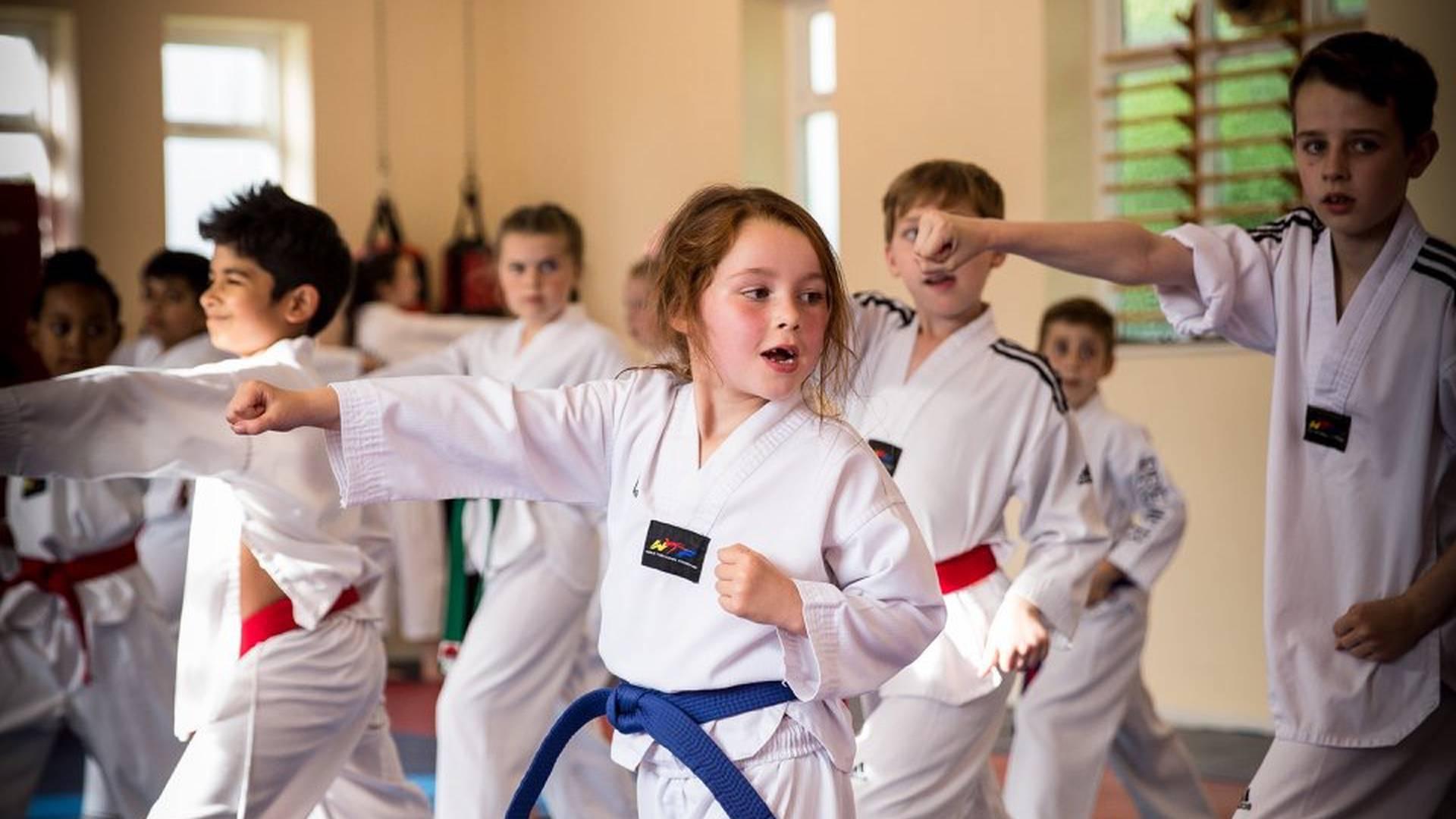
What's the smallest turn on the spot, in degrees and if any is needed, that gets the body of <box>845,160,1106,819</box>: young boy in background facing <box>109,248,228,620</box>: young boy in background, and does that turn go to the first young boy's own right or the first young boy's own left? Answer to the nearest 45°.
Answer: approximately 90° to the first young boy's own right

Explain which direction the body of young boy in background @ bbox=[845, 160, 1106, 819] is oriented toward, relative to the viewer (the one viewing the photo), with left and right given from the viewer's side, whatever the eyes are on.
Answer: facing the viewer and to the left of the viewer

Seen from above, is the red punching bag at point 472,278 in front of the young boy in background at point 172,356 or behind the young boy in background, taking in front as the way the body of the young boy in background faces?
behind

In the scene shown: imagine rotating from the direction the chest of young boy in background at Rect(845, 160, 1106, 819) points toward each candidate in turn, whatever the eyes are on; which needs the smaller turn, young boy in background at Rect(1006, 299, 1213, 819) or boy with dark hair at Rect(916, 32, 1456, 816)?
the boy with dark hair

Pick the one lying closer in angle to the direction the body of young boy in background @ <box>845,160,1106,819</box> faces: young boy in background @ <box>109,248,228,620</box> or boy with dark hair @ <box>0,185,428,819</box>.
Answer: the boy with dark hair

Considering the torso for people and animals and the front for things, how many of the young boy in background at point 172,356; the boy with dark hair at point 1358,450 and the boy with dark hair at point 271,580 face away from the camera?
0

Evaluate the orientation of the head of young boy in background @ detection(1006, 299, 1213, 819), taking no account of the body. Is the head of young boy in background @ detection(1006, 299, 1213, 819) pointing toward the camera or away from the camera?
toward the camera

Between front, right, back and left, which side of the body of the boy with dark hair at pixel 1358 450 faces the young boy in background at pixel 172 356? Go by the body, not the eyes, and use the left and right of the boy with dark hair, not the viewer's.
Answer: right

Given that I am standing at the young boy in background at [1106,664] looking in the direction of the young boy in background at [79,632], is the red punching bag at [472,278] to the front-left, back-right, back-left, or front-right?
front-right
